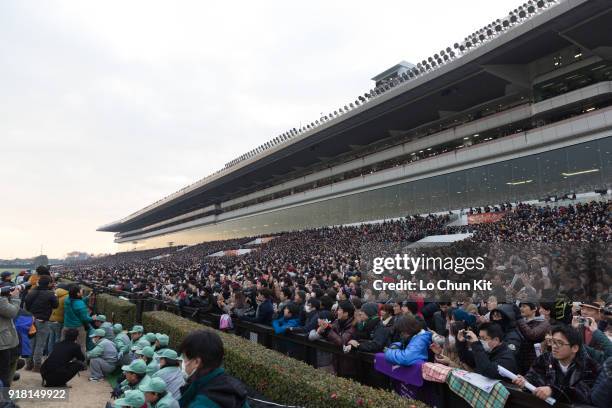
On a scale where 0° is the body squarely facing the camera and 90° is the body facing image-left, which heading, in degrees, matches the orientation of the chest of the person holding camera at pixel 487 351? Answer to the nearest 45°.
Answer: approximately 90°

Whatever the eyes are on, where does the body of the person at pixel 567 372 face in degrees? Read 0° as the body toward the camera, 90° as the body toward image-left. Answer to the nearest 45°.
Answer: approximately 45°

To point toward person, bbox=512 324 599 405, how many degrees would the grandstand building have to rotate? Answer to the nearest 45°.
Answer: approximately 45° to its left

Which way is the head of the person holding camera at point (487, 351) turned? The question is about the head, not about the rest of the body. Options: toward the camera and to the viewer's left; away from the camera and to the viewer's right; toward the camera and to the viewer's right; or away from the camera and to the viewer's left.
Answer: toward the camera and to the viewer's left

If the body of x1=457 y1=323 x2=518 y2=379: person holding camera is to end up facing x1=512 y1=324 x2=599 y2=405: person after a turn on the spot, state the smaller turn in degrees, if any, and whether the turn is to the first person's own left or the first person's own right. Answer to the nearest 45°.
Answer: approximately 135° to the first person's own left
